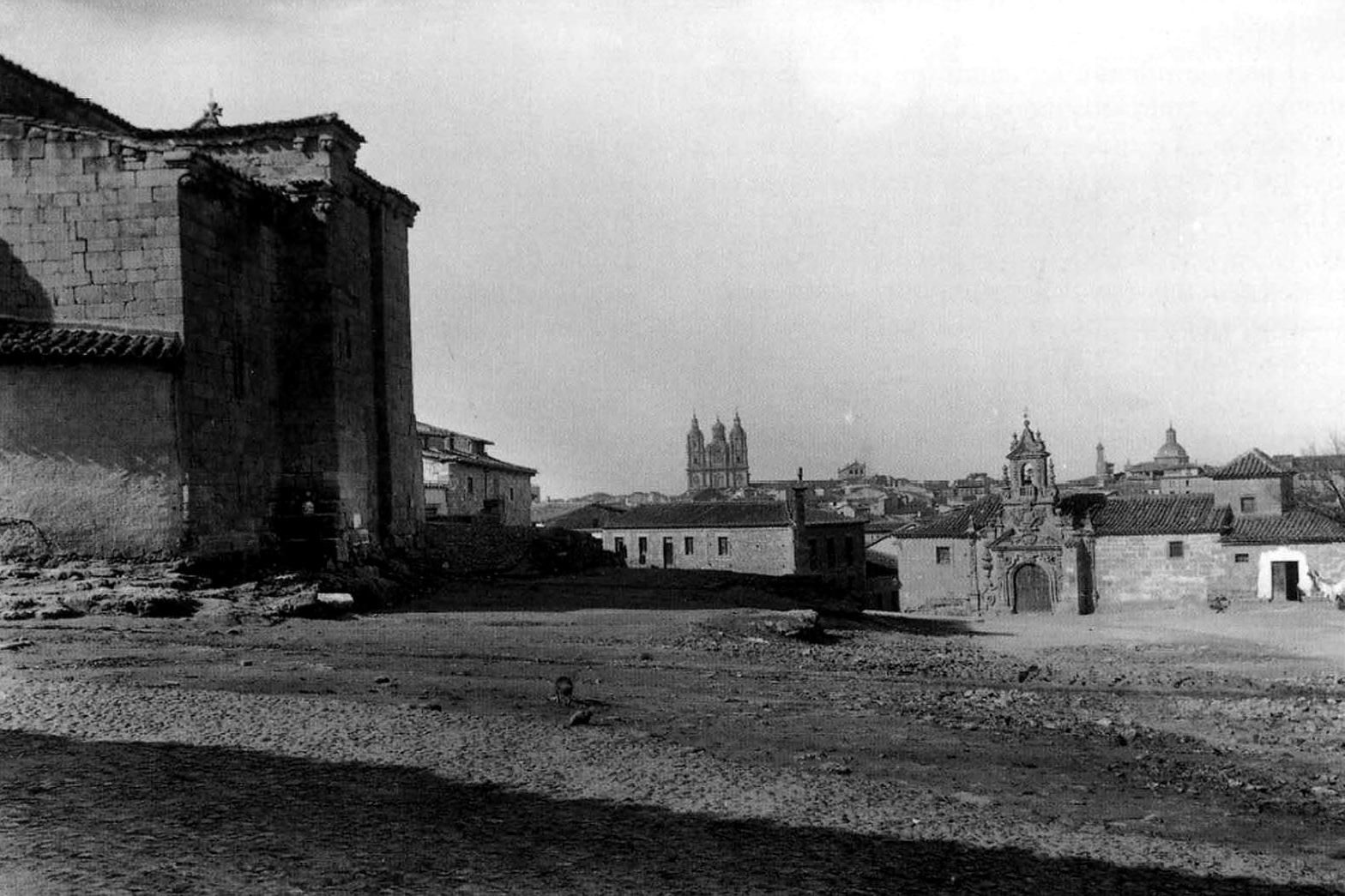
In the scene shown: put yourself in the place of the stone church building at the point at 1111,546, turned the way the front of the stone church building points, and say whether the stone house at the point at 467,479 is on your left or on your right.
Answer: on your right

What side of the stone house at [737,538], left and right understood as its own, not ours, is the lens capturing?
front

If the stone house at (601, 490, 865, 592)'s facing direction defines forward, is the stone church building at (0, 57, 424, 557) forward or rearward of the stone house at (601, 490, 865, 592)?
forward

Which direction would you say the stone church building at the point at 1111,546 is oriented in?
toward the camera

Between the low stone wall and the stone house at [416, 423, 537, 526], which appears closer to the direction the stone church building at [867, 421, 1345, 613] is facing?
the low stone wall

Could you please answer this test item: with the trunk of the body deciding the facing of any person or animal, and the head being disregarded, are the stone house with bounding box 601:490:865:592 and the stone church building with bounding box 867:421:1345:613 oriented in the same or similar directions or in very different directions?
same or similar directions

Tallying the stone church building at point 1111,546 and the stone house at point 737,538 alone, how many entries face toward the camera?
2

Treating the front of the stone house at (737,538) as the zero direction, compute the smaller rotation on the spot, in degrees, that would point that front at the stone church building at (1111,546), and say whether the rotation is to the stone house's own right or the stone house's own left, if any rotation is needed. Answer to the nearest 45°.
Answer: approximately 45° to the stone house's own left

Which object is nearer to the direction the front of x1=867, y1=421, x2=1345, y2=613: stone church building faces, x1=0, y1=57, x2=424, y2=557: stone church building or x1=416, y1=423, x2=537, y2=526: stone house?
the stone church building

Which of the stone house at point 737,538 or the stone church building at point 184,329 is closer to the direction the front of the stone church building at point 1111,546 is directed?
the stone church building
